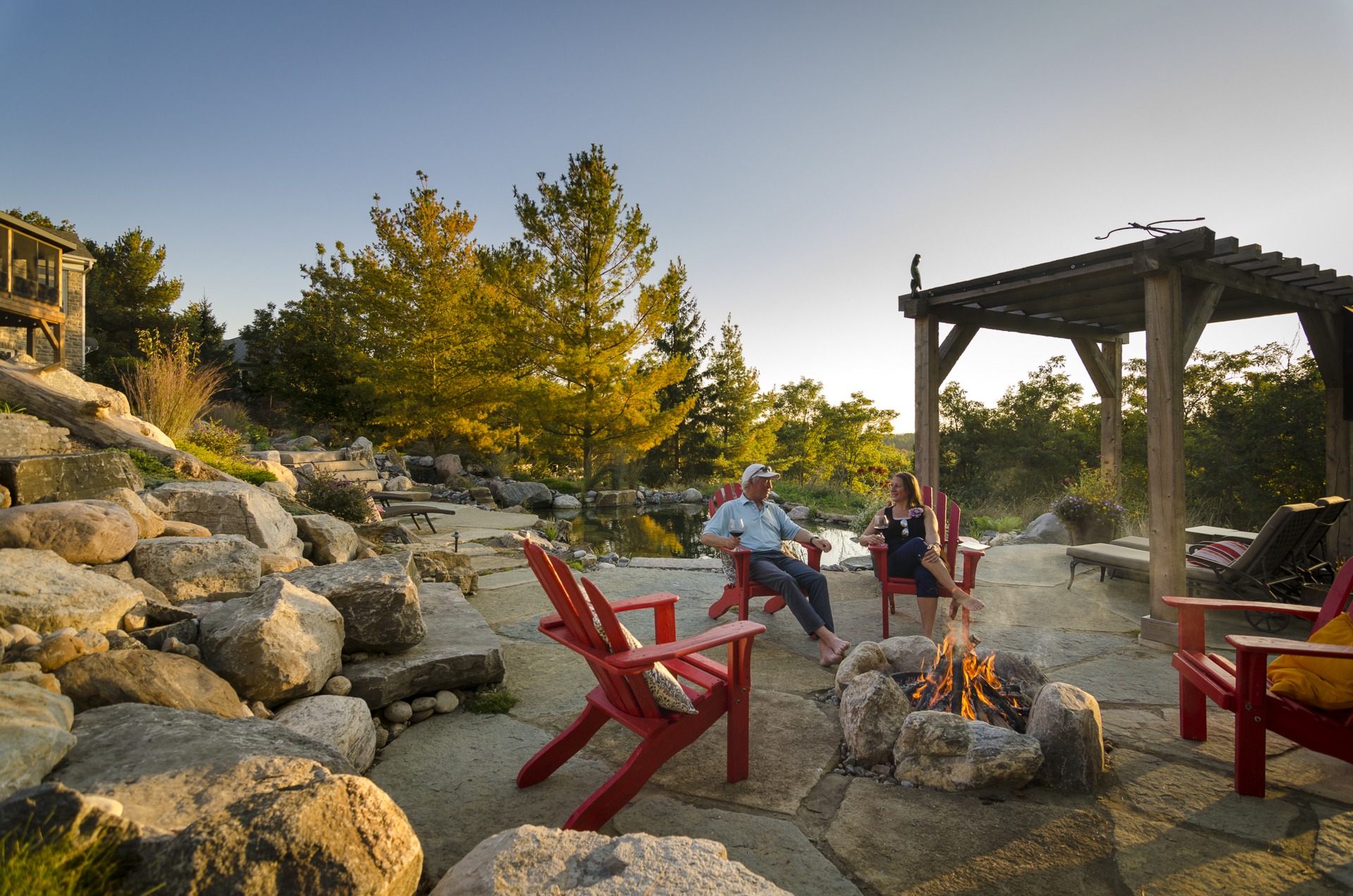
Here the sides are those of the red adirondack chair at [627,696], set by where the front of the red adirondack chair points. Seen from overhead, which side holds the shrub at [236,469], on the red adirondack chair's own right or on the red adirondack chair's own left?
on the red adirondack chair's own left

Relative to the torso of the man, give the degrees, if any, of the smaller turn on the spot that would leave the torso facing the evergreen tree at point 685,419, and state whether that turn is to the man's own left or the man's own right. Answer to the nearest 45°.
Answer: approximately 135° to the man's own left

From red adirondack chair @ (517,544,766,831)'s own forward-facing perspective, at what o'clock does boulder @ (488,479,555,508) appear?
The boulder is roughly at 10 o'clock from the red adirondack chair.

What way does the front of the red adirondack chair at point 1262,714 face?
to the viewer's left

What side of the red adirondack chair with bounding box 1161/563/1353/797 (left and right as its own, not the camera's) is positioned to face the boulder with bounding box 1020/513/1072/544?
right

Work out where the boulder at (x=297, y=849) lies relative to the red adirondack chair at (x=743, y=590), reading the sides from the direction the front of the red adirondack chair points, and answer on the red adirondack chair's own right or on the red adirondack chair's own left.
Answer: on the red adirondack chair's own right

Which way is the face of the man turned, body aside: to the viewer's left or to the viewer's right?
to the viewer's right

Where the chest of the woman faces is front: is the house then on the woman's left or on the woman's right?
on the woman's right

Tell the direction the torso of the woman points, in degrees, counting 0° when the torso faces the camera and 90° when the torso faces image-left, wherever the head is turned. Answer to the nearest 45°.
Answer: approximately 0°

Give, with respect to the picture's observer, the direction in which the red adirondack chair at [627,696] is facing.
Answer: facing away from the viewer and to the right of the viewer

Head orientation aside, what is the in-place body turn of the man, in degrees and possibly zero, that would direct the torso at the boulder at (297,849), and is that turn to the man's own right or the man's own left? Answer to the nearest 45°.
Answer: approximately 45° to the man's own right

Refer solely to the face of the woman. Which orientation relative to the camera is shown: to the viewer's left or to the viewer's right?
to the viewer's left
